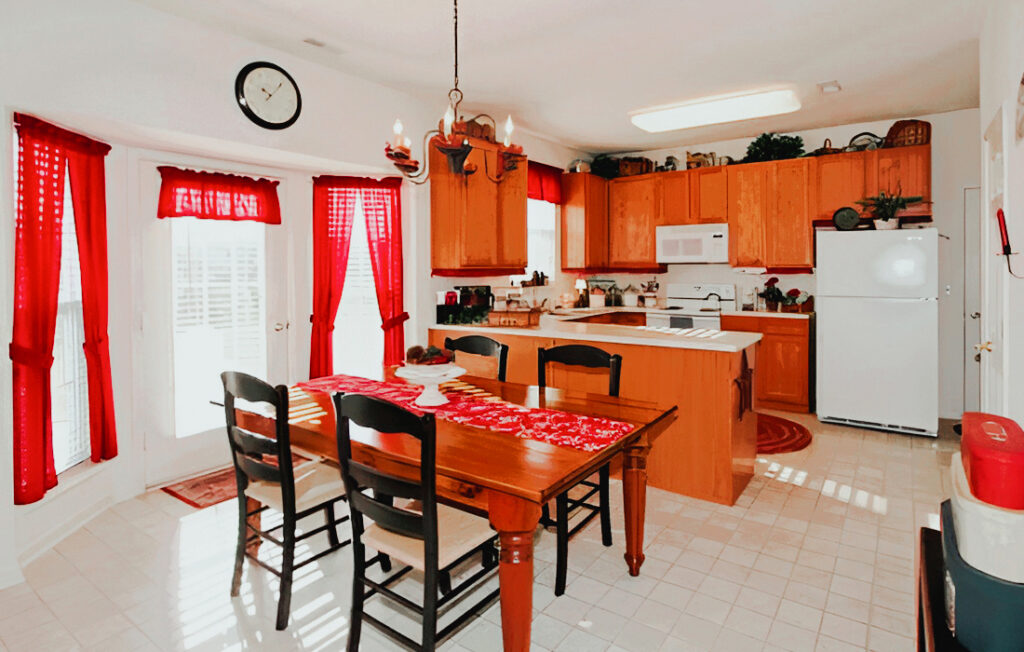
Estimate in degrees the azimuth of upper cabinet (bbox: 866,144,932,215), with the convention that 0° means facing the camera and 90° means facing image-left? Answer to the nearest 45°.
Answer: approximately 45°

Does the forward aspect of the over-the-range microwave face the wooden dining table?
yes

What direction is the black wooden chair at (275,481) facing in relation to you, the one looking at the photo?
facing away from the viewer and to the right of the viewer

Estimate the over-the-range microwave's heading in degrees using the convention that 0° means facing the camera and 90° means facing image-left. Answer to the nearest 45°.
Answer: approximately 0°

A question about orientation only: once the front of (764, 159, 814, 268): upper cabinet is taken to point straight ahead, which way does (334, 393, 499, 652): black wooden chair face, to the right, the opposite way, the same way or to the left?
the opposite way

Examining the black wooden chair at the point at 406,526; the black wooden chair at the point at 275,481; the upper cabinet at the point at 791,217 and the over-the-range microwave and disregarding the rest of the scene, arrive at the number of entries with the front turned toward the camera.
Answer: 2

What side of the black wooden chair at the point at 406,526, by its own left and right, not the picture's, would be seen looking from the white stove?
front

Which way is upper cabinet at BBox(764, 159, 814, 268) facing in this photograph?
toward the camera

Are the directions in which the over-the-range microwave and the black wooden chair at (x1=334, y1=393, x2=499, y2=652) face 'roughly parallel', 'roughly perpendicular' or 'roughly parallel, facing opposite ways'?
roughly parallel, facing opposite ways

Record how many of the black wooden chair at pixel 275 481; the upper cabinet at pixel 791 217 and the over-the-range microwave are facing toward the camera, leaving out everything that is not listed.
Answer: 2

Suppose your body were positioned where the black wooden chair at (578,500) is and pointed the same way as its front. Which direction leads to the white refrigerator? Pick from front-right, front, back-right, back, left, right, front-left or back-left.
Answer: back

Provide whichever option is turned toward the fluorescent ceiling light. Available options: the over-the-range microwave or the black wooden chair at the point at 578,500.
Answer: the over-the-range microwave

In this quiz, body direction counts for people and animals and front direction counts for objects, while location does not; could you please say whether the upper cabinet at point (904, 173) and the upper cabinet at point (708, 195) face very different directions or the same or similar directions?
same or similar directions

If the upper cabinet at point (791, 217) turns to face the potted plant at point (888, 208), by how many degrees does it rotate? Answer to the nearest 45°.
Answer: approximately 45° to its left

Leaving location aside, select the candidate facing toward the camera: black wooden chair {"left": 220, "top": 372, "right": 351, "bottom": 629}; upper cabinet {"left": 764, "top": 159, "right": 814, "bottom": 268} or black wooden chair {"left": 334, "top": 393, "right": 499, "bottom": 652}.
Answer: the upper cabinet

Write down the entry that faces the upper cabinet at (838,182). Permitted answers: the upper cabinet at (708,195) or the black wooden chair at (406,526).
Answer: the black wooden chair

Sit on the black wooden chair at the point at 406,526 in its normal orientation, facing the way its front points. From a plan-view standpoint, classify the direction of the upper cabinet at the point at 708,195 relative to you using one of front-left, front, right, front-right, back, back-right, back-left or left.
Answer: front
